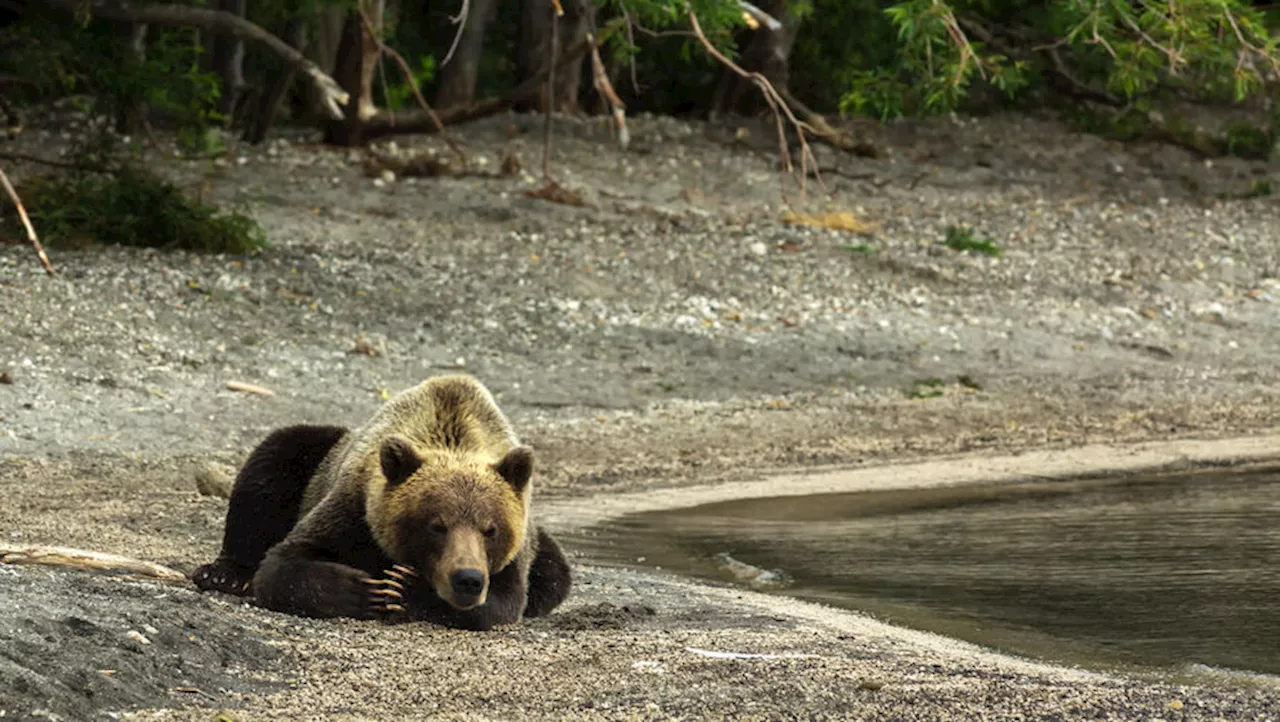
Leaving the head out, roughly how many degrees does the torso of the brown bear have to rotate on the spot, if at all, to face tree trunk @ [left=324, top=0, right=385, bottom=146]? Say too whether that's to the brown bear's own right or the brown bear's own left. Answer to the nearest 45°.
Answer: approximately 135° to the brown bear's own left

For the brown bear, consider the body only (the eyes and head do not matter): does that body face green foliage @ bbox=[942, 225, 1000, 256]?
no

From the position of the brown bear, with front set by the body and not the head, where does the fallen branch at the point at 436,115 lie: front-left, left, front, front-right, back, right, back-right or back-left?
back-left

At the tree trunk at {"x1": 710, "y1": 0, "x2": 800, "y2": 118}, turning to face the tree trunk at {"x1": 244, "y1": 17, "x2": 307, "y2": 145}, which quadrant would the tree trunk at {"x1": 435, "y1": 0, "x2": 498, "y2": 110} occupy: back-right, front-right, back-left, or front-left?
front-right

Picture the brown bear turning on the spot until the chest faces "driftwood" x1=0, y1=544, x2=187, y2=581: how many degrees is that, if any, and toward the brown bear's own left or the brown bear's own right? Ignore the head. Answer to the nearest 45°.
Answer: approximately 135° to the brown bear's own right

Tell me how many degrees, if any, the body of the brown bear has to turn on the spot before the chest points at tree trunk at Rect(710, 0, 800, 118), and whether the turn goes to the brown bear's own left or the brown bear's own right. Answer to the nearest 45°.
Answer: approximately 135° to the brown bear's own left

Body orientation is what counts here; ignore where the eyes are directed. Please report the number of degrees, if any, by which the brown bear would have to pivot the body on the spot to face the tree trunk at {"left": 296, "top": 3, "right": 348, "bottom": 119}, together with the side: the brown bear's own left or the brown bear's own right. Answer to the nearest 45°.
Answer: approximately 135° to the brown bear's own left

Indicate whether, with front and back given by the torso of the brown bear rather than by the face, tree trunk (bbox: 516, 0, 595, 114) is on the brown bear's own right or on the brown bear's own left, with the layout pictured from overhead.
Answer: on the brown bear's own left

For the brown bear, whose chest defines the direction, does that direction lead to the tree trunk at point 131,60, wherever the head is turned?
no

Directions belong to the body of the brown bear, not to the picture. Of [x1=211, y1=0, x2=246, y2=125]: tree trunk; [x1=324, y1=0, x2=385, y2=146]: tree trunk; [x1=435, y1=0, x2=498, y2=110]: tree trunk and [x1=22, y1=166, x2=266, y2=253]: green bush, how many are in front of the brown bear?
0

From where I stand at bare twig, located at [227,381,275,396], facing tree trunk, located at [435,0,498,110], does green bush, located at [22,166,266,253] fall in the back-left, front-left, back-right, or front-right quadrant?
front-left

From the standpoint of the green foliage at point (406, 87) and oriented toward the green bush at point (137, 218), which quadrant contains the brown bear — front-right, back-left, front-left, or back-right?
front-left

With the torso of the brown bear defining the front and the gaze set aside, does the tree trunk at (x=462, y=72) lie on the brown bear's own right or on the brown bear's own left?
on the brown bear's own left

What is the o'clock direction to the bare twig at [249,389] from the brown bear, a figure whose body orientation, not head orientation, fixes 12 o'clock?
The bare twig is roughly at 7 o'clock from the brown bear.

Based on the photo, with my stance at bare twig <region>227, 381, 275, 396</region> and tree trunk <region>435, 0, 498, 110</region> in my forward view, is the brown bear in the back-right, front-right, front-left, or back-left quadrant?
back-right

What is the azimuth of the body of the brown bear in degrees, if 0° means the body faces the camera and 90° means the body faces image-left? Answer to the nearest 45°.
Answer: approximately 315°

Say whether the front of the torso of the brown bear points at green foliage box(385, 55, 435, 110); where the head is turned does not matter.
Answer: no
